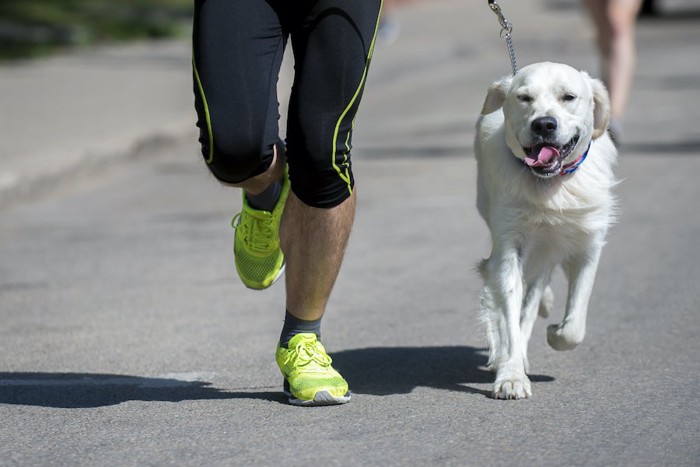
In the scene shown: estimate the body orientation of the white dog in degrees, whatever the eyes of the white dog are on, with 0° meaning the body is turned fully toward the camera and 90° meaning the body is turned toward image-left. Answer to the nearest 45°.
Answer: approximately 0°
